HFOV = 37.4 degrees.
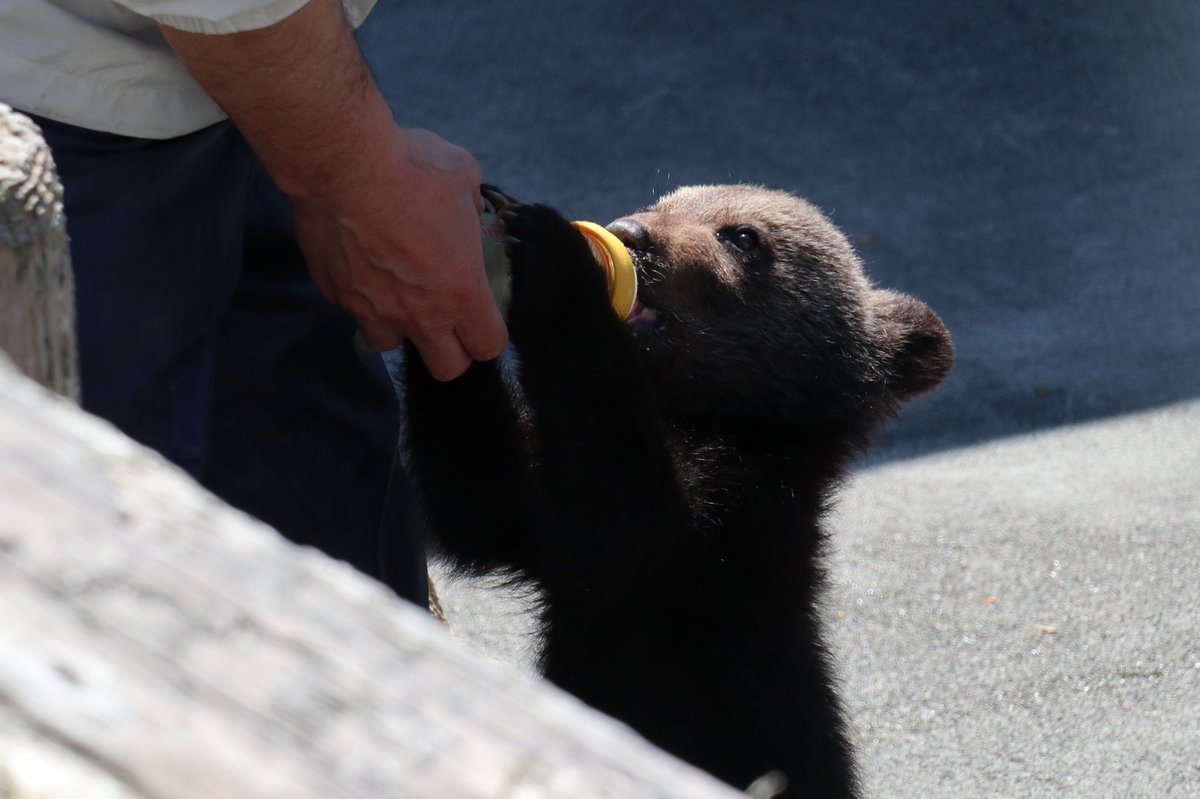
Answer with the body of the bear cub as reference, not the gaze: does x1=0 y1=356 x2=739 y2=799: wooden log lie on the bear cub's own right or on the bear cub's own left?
on the bear cub's own left

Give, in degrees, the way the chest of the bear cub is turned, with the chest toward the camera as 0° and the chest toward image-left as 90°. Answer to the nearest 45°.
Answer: approximately 90°

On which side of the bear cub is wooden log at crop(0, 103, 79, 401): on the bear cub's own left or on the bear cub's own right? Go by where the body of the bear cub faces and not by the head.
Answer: on the bear cub's own left
